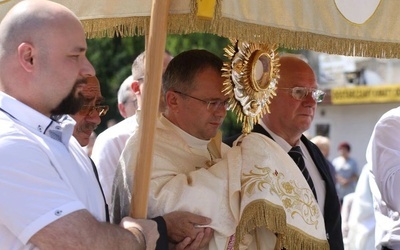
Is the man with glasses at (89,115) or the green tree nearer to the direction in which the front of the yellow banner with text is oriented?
the man with glasses

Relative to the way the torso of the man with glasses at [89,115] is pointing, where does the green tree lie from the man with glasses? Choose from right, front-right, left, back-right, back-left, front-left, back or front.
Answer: back-left

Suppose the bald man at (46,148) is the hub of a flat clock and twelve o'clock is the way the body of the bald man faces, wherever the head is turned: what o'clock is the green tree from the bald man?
The green tree is roughly at 9 o'clock from the bald man.

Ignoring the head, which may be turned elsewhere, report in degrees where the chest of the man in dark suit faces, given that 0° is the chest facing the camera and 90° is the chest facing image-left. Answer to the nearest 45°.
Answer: approximately 315°

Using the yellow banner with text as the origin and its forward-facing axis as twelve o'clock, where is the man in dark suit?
The man in dark suit is roughly at 12 o'clock from the yellow banner with text.

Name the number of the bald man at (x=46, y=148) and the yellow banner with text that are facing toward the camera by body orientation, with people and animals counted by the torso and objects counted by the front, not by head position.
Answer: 1

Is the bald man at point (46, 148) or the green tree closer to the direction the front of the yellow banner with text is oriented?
the bald man

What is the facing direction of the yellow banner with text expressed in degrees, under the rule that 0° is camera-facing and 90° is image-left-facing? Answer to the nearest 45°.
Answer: approximately 0°

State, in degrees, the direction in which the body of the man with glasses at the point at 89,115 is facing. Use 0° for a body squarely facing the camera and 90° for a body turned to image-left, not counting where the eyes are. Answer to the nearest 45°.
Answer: approximately 315°

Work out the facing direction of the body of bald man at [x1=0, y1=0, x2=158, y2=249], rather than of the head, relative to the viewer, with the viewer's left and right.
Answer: facing to the right of the viewer
